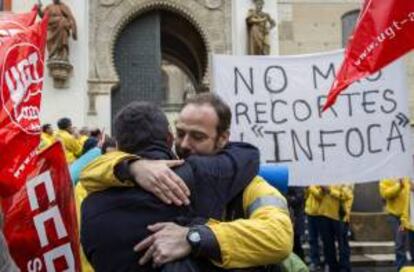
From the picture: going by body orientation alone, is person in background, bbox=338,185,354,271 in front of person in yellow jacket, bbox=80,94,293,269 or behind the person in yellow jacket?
behind

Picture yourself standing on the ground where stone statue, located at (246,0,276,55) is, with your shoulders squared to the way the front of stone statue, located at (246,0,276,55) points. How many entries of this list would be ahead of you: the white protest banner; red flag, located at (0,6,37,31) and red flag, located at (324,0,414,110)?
3

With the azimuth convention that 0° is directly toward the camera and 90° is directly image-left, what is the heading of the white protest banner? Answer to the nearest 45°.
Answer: approximately 0°

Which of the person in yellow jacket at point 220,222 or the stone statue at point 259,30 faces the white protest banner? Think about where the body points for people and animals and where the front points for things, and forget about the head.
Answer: the stone statue

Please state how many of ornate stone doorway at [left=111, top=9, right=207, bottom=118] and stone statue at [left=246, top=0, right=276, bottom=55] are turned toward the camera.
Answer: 2

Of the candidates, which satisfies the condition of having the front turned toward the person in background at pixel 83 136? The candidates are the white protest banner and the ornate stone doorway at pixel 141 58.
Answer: the ornate stone doorway

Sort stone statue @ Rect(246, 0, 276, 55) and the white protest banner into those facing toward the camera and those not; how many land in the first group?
2
